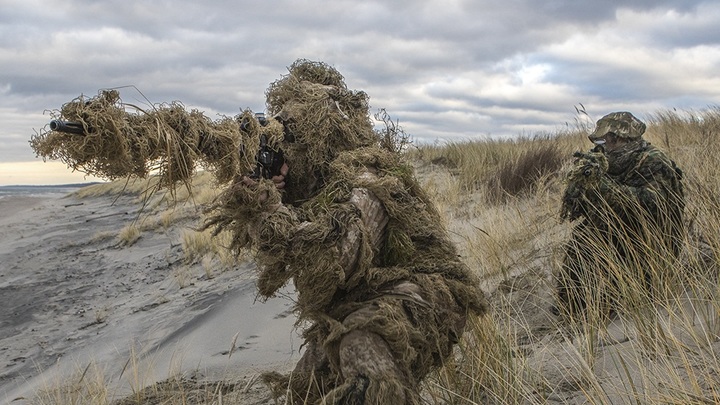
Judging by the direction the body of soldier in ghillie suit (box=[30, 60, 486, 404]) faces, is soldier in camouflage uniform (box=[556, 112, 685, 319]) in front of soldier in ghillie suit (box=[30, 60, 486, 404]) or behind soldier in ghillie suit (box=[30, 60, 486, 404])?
behind

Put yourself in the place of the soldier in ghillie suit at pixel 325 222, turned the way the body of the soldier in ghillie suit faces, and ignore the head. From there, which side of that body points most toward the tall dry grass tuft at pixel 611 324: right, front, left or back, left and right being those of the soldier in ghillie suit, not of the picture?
back

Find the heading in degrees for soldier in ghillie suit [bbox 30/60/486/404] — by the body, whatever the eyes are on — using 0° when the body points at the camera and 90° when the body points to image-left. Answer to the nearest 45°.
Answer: approximately 90°
